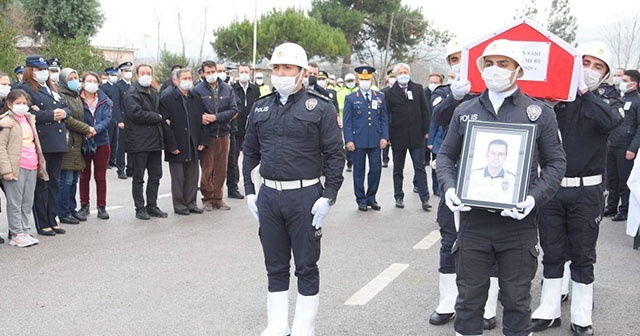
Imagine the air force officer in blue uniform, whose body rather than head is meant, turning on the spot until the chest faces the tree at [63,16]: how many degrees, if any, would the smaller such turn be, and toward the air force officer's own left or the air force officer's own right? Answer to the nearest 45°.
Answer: approximately 135° to the air force officer's own right

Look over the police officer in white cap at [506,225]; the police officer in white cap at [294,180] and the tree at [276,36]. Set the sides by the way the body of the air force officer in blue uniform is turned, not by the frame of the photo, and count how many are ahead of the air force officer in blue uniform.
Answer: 2

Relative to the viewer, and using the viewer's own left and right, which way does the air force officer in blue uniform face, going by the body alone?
facing the viewer

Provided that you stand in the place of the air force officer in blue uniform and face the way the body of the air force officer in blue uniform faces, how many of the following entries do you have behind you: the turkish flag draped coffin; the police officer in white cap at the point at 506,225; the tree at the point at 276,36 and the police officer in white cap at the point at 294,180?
1

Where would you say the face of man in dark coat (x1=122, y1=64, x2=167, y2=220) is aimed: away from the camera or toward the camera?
toward the camera

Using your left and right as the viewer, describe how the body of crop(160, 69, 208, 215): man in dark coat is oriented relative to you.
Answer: facing the viewer and to the right of the viewer

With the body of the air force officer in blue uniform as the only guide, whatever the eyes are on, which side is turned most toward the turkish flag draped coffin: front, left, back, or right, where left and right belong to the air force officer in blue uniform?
front

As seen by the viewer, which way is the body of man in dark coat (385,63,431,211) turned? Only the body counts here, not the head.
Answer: toward the camera

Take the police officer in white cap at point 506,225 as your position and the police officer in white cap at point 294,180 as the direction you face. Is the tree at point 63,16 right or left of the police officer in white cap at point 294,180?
right

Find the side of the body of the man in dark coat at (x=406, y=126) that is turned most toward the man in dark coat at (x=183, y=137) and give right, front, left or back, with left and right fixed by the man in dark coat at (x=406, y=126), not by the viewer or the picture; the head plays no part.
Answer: right

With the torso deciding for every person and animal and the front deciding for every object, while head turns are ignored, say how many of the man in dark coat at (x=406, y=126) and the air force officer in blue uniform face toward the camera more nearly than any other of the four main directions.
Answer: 2

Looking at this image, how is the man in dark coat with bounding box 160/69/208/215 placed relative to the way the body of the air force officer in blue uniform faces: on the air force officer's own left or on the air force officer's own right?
on the air force officer's own right

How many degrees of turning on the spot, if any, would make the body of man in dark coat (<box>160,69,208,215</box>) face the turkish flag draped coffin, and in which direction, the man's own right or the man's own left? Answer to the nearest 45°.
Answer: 0° — they already face it

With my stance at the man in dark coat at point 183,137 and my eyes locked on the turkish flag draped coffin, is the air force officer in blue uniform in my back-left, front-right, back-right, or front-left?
front-left

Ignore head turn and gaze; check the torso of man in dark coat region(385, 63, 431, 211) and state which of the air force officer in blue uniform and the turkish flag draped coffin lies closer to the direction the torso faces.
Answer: the turkish flag draped coffin

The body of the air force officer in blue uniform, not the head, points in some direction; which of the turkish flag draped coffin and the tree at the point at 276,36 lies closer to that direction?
the turkish flag draped coffin

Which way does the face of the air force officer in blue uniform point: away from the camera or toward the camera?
toward the camera

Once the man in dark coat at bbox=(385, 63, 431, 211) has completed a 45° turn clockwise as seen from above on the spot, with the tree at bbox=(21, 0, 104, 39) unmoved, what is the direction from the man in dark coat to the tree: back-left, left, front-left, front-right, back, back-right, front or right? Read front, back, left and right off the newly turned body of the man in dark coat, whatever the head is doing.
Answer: right
